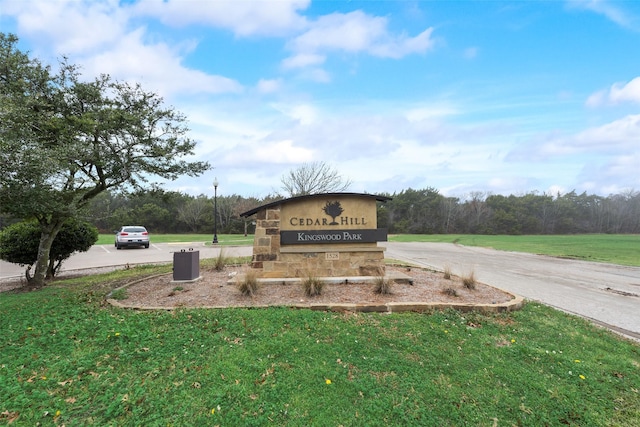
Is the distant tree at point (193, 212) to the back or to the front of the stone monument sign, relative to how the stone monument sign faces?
to the back

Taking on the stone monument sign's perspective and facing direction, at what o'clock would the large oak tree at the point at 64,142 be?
The large oak tree is roughly at 3 o'clock from the stone monument sign.

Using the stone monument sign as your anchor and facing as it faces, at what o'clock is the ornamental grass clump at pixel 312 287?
The ornamental grass clump is roughly at 12 o'clock from the stone monument sign.

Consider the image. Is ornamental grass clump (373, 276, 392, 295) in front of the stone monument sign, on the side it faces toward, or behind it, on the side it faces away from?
in front

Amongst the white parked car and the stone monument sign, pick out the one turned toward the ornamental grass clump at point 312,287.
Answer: the stone monument sign

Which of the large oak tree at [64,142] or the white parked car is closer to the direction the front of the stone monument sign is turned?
the large oak tree

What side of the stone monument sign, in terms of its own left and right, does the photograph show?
front
